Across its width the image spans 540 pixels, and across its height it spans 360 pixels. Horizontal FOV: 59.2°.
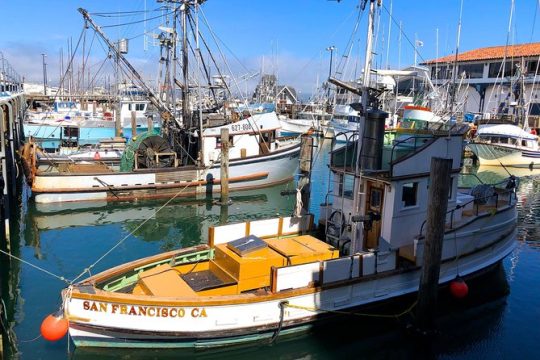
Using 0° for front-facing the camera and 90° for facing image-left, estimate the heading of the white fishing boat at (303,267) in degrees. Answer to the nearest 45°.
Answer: approximately 225°

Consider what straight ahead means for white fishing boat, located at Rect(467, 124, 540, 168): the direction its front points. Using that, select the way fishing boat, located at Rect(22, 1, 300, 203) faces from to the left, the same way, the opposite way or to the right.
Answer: the opposite way

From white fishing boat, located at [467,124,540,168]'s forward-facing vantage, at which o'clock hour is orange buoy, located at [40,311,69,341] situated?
The orange buoy is roughly at 11 o'clock from the white fishing boat.

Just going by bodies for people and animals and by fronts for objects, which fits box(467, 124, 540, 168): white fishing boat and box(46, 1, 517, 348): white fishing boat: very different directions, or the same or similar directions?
very different directions

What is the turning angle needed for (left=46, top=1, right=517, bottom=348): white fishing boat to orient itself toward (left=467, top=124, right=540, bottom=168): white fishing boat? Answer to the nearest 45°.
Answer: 0° — it already faces it

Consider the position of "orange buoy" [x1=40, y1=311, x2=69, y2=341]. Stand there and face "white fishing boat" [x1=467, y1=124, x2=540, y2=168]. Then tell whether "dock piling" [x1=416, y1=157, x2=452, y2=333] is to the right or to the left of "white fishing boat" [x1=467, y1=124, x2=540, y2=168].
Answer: right

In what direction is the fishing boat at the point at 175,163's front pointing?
to the viewer's right

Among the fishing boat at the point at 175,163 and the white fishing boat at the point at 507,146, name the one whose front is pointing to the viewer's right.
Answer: the fishing boat

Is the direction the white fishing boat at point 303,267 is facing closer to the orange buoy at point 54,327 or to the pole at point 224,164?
the pole

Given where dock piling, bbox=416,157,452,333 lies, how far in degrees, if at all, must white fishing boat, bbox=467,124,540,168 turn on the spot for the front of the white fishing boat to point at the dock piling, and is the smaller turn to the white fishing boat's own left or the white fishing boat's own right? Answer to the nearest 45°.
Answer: approximately 45° to the white fishing boat's own left

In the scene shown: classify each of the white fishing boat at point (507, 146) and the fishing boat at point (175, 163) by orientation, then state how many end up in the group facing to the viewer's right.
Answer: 1

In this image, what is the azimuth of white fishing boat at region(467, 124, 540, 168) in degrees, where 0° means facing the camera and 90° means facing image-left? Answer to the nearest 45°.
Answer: approximately 45°
